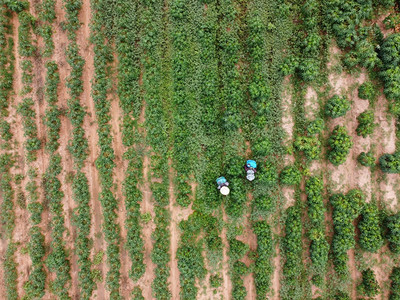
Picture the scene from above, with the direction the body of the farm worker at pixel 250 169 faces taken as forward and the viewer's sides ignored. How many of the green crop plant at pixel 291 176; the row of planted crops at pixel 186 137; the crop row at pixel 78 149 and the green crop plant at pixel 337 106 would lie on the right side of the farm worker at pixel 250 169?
2
